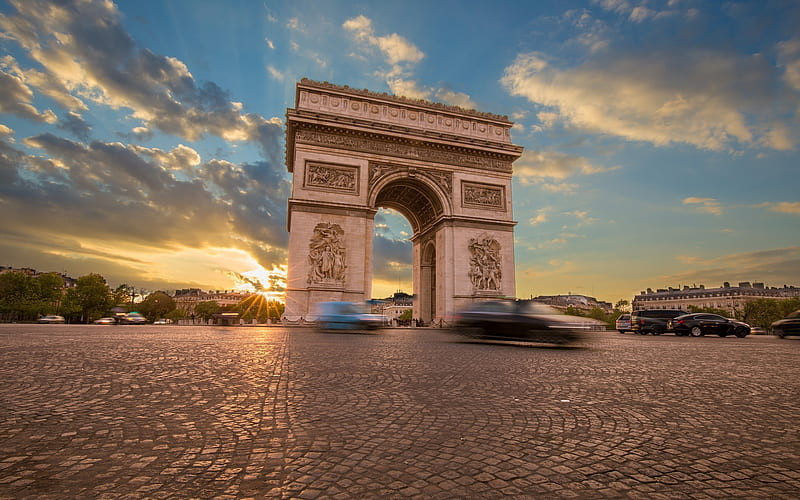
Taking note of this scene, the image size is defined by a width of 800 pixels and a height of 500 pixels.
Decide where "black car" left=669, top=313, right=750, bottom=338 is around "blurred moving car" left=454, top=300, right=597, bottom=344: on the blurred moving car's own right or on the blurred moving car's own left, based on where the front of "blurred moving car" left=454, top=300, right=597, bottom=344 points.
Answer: on the blurred moving car's own left

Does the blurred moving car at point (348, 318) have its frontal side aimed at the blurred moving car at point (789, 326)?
yes

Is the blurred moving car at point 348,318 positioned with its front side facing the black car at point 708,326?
yes

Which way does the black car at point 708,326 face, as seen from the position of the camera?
facing to the right of the viewer

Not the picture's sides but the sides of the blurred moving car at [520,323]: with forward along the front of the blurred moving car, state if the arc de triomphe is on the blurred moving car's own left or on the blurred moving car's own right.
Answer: on the blurred moving car's own left

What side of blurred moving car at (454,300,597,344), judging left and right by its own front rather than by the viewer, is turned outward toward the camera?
right

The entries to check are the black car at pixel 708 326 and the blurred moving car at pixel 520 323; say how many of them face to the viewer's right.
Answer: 2

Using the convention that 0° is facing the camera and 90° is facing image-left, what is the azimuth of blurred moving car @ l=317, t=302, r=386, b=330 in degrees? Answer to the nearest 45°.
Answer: approximately 270°

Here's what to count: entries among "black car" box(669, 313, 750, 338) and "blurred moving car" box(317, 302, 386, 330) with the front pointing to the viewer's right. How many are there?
2
